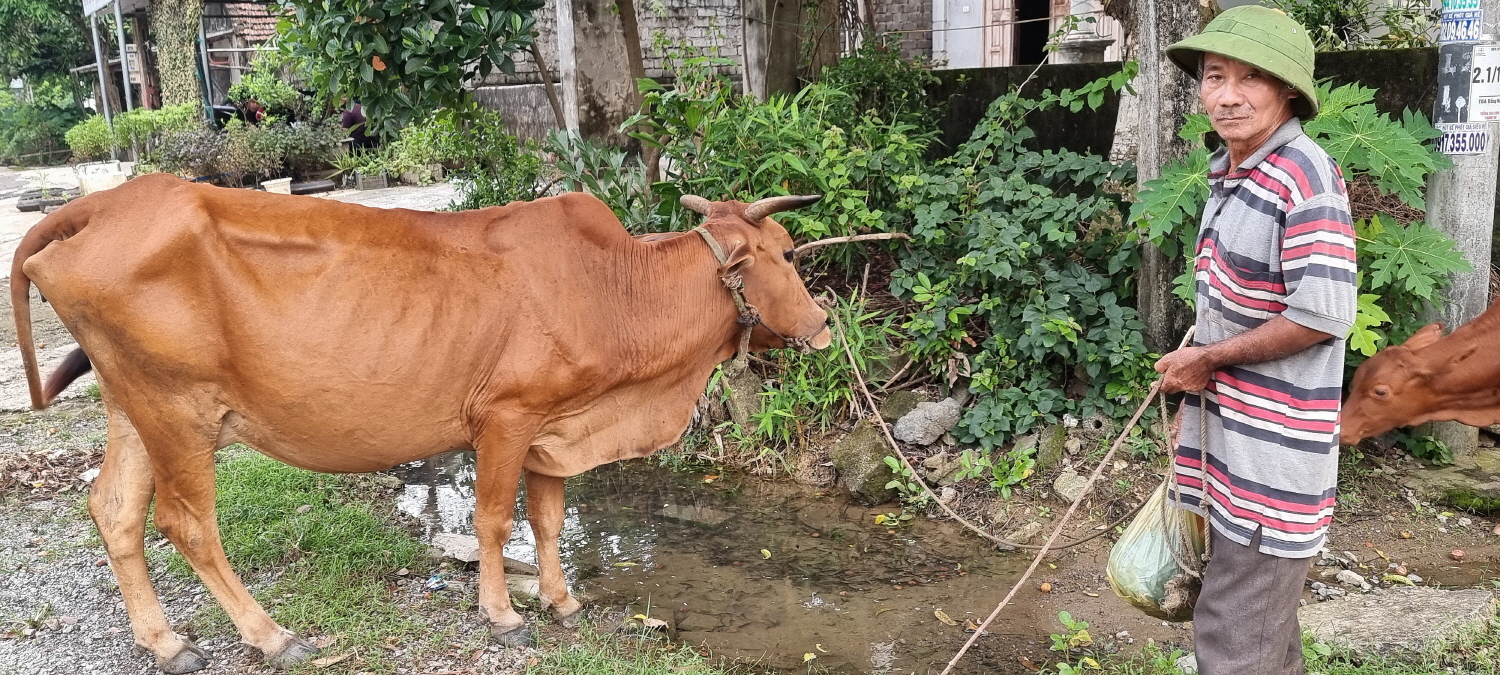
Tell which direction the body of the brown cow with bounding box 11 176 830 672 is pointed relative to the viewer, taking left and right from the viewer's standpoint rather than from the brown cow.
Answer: facing to the right of the viewer

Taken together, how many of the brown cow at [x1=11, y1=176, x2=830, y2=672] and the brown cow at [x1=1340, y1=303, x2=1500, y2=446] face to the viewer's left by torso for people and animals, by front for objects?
1

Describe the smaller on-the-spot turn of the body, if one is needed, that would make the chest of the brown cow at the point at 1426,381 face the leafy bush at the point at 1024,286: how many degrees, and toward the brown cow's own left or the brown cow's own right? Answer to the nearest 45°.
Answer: approximately 45° to the brown cow's own right

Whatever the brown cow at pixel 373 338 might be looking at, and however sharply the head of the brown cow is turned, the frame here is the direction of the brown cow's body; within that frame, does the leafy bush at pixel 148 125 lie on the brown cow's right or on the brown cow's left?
on the brown cow's left

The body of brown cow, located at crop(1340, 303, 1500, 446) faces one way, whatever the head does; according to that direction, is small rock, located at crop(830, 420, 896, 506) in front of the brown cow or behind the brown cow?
in front

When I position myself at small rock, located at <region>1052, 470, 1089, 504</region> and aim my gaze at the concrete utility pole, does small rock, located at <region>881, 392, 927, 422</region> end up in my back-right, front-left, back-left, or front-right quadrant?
back-left

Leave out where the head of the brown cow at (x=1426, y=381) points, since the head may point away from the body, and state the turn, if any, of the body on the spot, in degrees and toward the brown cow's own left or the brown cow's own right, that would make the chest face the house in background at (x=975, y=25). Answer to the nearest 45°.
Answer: approximately 45° to the brown cow's own right

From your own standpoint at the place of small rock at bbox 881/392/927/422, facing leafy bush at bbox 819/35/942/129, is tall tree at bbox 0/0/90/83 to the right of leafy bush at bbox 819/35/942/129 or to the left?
left

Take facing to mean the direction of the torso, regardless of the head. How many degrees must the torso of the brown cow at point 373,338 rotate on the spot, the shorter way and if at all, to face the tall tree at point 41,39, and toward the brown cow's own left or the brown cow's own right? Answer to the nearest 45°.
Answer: approximately 90° to the brown cow's own left

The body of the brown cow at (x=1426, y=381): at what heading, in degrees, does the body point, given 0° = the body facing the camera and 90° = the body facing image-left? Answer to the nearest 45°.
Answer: approximately 90°

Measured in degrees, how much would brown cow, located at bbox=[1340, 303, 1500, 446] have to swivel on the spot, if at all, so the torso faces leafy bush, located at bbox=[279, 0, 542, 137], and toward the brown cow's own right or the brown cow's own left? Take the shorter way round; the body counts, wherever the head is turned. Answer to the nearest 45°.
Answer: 0° — it already faces it

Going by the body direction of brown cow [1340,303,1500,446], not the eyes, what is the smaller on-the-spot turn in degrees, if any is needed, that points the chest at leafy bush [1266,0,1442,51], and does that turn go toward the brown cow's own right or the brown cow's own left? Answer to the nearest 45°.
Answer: approximately 90° to the brown cow's own right
